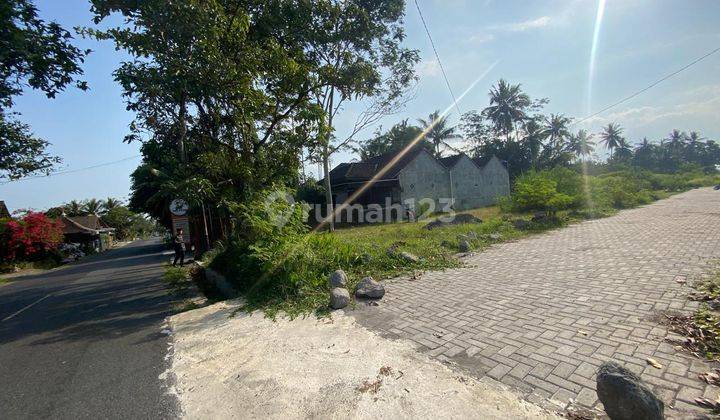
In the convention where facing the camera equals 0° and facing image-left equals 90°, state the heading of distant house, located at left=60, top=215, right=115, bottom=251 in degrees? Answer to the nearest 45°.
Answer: approximately 315°

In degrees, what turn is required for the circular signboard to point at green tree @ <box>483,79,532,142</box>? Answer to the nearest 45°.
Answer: approximately 90° to its left

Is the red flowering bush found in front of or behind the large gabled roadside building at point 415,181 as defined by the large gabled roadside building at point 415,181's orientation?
in front

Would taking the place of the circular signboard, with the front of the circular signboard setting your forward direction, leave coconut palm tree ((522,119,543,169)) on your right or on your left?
on your left

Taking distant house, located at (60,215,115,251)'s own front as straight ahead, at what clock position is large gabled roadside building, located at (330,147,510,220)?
The large gabled roadside building is roughly at 12 o'clock from the distant house.

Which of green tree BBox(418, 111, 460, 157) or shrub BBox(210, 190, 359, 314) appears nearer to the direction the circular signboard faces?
the shrub

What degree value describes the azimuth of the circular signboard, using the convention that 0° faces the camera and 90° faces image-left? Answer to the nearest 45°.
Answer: approximately 0°

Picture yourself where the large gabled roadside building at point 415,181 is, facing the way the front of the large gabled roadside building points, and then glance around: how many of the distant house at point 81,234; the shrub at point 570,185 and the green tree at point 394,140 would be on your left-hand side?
1

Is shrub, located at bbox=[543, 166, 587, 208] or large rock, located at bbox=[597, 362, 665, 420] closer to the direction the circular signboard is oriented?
the large rock

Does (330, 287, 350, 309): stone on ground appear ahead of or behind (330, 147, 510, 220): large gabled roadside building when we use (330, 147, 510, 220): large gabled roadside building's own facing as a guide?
ahead

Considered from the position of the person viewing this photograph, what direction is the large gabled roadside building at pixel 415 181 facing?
facing the viewer and to the left of the viewer

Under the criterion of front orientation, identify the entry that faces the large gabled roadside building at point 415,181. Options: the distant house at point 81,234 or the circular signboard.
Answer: the distant house

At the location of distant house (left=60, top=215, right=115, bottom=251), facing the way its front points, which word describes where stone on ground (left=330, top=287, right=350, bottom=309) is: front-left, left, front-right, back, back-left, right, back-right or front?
front-right

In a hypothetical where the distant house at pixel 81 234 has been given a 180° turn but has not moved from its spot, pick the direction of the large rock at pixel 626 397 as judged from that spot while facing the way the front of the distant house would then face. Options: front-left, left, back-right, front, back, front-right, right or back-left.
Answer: back-left

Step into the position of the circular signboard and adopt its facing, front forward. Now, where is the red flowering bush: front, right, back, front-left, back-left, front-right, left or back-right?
back-right

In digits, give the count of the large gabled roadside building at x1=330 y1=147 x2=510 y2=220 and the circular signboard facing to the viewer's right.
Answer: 0

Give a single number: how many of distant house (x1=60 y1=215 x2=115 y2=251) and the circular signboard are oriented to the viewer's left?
0

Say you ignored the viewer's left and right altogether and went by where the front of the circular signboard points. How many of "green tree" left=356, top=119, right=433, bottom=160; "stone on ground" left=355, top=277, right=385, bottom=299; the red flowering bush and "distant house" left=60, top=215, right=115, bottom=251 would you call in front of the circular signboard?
1

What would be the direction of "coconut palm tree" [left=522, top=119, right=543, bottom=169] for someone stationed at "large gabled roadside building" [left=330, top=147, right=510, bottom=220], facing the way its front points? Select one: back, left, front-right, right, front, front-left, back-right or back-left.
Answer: back
